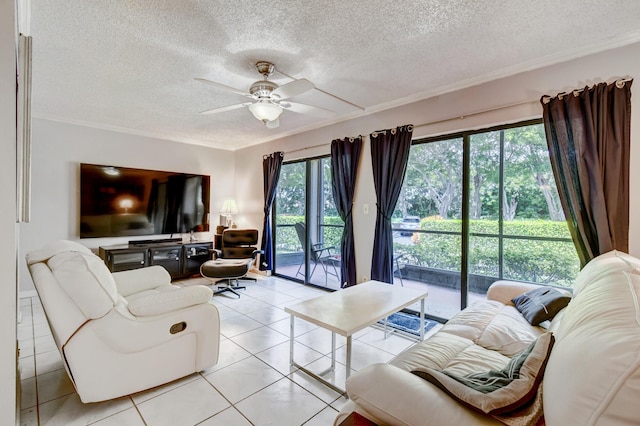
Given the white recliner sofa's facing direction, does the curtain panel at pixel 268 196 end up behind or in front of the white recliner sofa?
in front

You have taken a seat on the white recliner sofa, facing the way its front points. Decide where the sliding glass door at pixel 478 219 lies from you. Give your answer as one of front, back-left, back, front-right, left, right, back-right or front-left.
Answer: front-right

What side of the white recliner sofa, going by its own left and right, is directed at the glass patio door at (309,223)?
front

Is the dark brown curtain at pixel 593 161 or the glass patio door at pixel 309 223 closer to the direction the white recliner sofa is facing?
the glass patio door

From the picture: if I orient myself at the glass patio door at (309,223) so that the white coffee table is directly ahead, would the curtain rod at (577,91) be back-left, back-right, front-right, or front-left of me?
front-left

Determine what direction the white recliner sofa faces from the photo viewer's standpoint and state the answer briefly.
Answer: facing away from the viewer and to the left of the viewer

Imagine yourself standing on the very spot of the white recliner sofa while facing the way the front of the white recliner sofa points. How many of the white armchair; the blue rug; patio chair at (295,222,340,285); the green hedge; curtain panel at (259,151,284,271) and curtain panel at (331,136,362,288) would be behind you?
0

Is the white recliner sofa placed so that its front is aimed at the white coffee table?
yes

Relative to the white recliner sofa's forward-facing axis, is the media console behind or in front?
in front

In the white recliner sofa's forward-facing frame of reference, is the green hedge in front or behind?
in front

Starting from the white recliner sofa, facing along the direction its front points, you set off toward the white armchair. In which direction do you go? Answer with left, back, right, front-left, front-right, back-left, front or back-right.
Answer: front-left

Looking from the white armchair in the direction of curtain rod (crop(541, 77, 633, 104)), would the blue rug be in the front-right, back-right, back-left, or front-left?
front-left

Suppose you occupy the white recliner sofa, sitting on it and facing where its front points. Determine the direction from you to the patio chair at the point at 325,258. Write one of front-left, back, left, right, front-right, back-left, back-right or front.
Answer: front

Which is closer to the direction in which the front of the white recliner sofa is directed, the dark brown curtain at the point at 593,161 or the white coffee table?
the white coffee table

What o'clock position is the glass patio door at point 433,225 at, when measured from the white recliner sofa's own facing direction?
The glass patio door is roughly at 1 o'clock from the white recliner sofa.

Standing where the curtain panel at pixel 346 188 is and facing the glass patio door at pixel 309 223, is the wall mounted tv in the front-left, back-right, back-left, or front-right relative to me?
front-left
